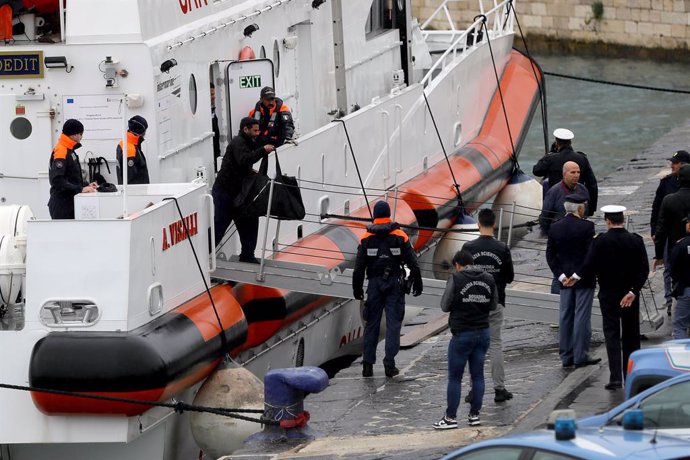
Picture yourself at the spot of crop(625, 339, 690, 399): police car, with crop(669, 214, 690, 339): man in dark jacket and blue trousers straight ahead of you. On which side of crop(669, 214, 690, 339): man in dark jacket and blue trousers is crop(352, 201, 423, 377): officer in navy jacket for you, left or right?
left

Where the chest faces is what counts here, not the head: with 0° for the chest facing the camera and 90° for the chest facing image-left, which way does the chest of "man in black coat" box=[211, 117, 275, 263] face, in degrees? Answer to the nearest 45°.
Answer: approximately 270°

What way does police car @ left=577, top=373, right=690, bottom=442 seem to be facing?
to the viewer's left

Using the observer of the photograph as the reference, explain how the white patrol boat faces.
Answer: facing away from the viewer and to the right of the viewer

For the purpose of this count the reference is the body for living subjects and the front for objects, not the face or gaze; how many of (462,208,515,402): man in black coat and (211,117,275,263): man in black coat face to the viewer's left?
0

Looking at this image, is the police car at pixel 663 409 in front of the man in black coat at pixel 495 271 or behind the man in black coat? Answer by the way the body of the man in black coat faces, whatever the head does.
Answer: behind

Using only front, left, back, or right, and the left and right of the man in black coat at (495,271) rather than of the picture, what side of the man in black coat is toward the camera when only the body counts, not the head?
back

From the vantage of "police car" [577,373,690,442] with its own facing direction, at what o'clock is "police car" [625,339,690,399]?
"police car" [625,339,690,399] is roughly at 3 o'clock from "police car" [577,373,690,442].

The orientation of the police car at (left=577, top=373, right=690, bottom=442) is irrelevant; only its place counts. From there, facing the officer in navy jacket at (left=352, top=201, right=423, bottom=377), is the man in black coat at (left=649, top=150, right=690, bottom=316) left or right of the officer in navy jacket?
right

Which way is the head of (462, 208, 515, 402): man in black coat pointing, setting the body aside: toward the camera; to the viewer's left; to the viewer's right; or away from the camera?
away from the camera

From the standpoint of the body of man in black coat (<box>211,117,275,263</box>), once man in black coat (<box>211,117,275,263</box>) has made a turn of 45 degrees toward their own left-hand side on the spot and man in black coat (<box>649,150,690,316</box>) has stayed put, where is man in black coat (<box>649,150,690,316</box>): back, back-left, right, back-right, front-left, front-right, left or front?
front-right
